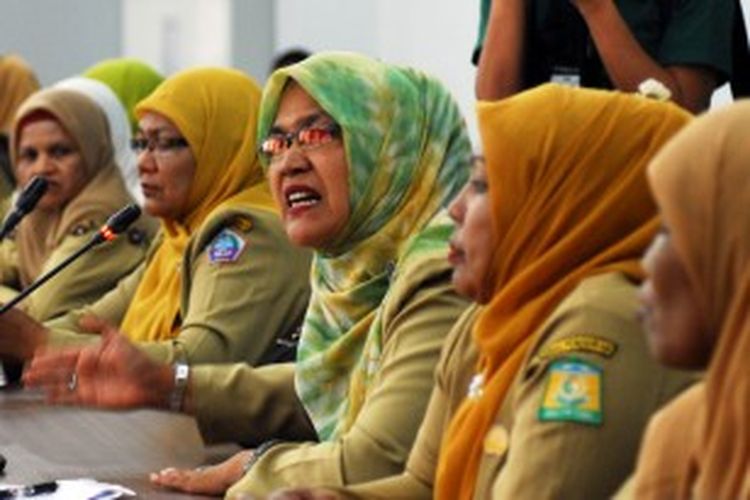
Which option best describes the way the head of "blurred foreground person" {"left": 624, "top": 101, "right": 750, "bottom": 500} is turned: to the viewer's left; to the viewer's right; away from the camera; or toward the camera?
to the viewer's left

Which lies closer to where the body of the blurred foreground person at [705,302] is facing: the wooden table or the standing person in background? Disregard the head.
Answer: the wooden table

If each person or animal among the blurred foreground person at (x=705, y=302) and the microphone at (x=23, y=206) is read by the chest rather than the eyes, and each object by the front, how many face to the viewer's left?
1

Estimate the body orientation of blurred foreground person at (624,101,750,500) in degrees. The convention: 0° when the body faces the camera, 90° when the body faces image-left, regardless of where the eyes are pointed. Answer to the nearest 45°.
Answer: approximately 90°

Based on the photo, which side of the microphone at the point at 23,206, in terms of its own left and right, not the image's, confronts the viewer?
right

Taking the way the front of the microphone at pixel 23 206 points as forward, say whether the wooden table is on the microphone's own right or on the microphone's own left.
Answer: on the microphone's own right

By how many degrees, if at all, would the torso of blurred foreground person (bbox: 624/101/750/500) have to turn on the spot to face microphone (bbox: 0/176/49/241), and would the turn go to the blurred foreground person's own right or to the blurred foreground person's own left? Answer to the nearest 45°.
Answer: approximately 45° to the blurred foreground person's own right

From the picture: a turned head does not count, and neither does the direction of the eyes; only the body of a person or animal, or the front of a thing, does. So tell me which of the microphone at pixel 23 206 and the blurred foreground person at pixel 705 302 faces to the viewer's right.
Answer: the microphone

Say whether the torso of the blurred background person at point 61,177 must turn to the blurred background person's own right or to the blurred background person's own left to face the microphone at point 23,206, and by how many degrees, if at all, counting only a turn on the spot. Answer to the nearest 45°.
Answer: approximately 45° to the blurred background person's own left
